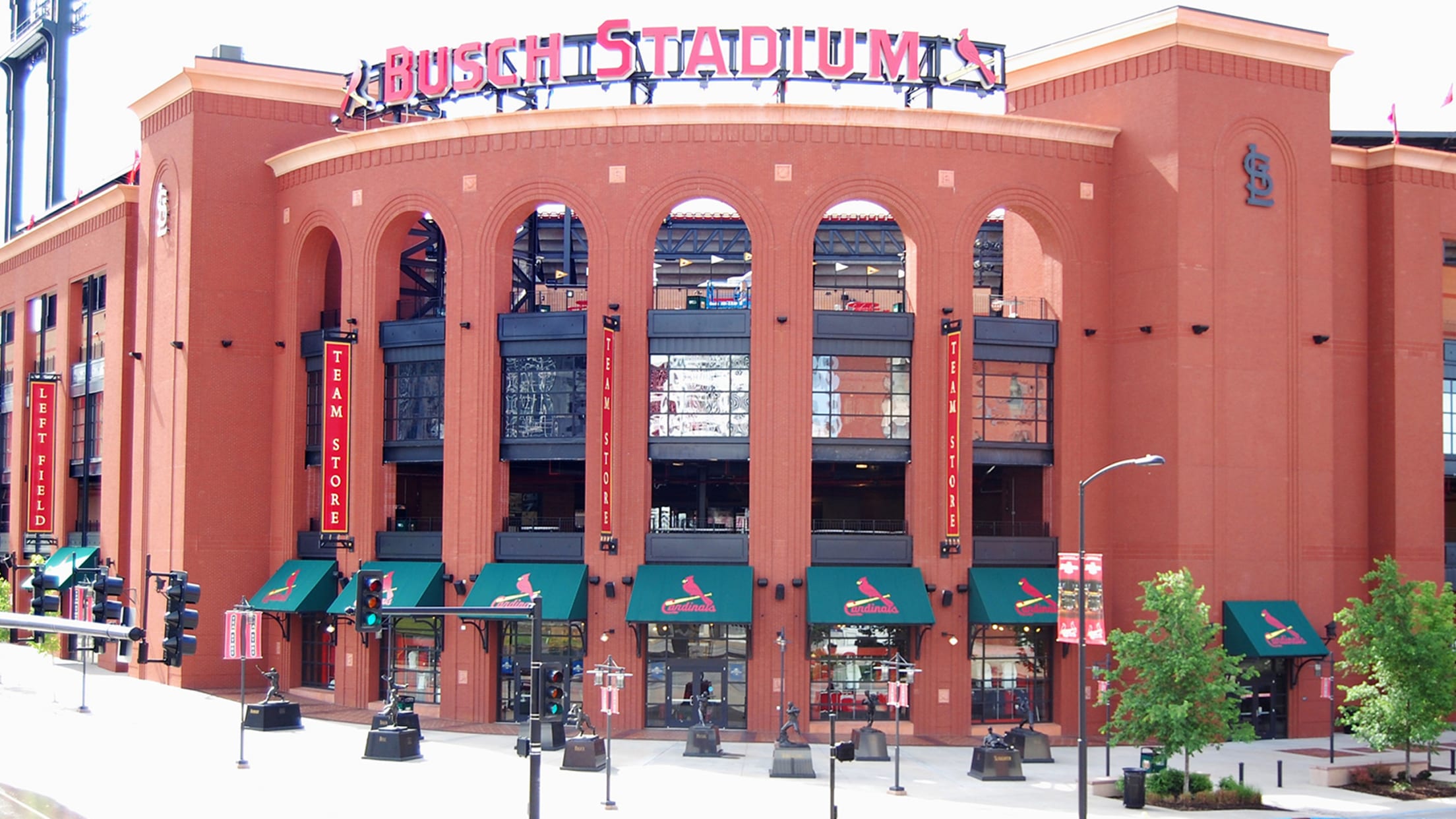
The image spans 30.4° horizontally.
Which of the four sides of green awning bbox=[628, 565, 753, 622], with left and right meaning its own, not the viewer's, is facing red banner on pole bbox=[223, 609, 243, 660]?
right

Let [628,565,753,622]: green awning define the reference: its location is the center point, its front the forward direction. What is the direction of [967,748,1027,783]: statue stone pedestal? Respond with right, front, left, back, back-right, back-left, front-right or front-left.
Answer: front-left

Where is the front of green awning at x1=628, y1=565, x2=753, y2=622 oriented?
toward the camera

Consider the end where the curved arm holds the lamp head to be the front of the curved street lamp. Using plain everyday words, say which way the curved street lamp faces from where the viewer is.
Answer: facing to the right of the viewer

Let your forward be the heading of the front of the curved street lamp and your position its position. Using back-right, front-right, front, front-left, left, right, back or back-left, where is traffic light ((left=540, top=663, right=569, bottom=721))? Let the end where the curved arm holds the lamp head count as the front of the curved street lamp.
back-right

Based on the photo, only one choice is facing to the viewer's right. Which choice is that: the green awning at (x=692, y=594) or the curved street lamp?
the curved street lamp

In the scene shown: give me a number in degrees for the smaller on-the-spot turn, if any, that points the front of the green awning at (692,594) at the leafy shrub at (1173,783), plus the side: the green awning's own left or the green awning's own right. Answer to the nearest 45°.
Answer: approximately 45° to the green awning's own left
